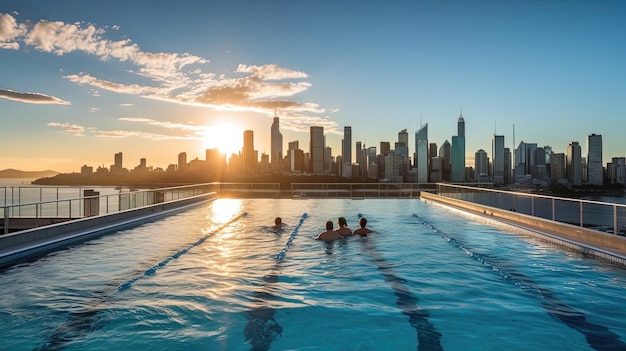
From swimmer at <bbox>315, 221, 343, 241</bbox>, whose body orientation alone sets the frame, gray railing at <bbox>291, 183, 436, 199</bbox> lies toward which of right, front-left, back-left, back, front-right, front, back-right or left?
front

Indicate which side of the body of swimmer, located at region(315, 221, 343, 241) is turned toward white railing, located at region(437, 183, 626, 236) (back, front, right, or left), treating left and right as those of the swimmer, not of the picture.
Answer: right

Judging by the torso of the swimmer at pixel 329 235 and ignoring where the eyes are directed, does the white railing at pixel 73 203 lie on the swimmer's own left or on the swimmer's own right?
on the swimmer's own left

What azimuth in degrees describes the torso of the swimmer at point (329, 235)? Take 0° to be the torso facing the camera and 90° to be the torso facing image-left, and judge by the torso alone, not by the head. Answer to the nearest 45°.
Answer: approximately 180°
